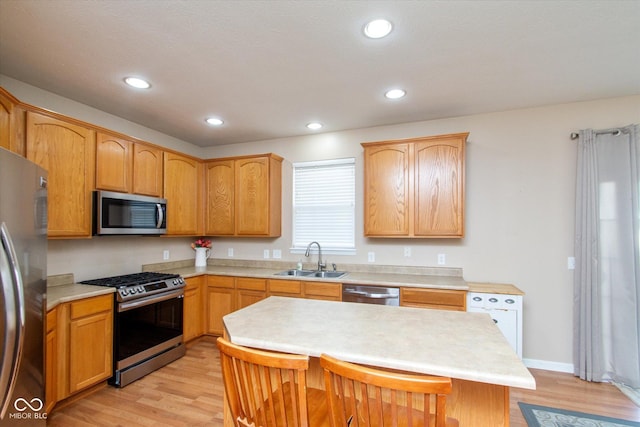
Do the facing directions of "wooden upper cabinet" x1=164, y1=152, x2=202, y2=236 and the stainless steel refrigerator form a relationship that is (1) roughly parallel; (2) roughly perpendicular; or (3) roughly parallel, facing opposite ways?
roughly parallel

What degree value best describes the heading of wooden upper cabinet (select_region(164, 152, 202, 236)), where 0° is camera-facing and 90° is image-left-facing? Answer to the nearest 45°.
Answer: approximately 315°

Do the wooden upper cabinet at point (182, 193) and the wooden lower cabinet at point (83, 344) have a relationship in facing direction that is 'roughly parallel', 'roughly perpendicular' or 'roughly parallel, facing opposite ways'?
roughly parallel

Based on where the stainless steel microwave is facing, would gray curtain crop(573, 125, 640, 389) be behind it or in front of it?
in front

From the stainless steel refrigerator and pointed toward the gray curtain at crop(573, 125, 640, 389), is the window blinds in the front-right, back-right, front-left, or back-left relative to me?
front-left

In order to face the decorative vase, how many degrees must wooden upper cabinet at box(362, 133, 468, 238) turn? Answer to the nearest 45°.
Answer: approximately 90° to its right

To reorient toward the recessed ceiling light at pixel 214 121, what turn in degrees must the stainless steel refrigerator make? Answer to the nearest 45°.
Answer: approximately 90° to its left

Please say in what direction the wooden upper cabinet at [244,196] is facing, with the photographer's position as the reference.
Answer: facing the viewer and to the left of the viewer

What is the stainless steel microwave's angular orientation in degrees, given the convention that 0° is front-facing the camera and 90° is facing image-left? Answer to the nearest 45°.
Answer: approximately 315°

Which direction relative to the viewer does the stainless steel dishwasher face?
toward the camera

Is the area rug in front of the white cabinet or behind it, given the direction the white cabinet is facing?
in front

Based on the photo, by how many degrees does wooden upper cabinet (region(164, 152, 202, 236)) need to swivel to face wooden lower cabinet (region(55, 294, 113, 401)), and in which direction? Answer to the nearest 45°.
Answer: approximately 90° to its right

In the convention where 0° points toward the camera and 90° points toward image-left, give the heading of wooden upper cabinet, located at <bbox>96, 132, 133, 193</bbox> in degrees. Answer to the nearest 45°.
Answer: approximately 315°

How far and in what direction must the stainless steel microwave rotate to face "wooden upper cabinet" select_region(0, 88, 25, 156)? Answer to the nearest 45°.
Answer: approximately 90° to its right

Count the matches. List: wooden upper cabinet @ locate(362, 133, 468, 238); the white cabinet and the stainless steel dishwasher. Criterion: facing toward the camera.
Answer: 3

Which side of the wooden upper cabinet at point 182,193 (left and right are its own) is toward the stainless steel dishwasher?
front

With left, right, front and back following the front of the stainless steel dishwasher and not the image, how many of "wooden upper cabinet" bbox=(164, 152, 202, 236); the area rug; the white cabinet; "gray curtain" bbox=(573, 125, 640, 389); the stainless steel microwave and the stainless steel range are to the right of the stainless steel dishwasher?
3

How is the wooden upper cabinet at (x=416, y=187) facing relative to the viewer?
toward the camera

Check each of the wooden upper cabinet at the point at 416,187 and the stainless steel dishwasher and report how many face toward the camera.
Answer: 2

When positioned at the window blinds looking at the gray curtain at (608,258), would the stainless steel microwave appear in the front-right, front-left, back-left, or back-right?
back-right

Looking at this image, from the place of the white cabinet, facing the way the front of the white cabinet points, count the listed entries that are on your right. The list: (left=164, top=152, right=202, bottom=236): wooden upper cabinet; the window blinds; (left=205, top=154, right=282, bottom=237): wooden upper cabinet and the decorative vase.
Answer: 4
